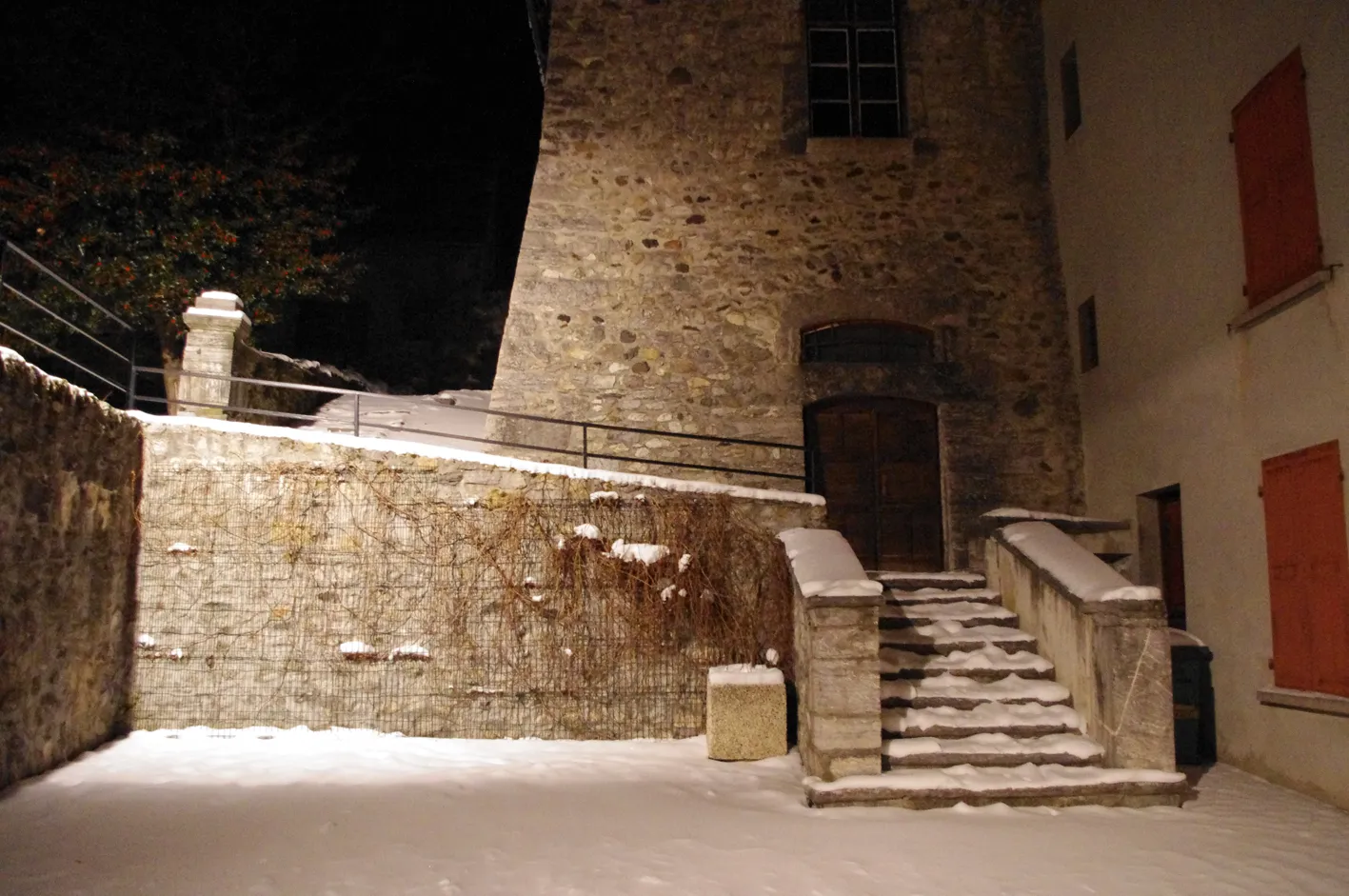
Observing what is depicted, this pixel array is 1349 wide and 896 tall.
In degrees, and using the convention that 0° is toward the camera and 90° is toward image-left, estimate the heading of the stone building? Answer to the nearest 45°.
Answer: approximately 0°

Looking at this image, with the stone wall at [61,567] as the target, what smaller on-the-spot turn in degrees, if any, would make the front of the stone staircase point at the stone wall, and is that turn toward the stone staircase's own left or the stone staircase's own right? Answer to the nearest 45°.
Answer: approximately 90° to the stone staircase's own right

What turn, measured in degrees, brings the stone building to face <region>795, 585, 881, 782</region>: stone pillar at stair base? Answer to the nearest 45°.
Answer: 0° — it already faces it

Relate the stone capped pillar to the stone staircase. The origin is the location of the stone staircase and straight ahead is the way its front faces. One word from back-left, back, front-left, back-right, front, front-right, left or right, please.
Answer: right

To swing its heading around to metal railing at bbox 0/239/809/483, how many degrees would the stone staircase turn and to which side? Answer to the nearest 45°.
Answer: approximately 90° to its right

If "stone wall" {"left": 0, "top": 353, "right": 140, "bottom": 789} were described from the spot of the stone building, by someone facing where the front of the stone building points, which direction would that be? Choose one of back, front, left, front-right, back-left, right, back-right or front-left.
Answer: front-right

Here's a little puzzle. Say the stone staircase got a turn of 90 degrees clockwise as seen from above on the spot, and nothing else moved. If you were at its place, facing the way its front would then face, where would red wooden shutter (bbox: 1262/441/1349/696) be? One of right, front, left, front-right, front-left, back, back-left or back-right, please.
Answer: back

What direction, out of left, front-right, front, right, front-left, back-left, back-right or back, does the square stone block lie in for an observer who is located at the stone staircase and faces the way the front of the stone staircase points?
right

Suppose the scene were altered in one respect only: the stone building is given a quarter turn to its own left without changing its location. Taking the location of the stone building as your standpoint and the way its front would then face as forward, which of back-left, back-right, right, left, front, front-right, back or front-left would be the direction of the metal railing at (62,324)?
back

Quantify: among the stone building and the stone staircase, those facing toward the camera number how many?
2
